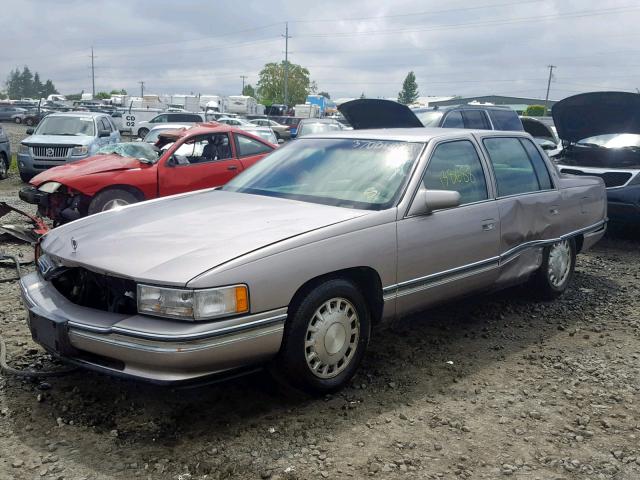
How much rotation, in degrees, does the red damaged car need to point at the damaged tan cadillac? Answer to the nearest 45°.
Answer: approximately 45° to its left

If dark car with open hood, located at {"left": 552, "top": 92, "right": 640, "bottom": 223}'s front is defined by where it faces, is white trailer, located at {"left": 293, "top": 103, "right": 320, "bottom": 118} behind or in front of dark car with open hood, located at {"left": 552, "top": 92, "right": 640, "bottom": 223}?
behind

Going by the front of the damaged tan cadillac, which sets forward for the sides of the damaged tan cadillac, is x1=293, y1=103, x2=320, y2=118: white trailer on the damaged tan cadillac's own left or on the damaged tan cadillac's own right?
on the damaged tan cadillac's own right

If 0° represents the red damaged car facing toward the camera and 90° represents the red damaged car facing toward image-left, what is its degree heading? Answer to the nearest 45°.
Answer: approximately 45°

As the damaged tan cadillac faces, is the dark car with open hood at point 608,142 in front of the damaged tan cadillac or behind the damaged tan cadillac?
behind

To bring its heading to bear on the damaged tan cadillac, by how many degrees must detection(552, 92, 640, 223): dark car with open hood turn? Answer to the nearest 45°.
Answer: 0° — it already faces it

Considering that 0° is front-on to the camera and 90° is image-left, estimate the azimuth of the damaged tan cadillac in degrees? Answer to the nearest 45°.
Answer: approximately 45°

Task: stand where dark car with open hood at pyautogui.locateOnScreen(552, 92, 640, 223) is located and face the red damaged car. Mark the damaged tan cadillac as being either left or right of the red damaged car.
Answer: left
